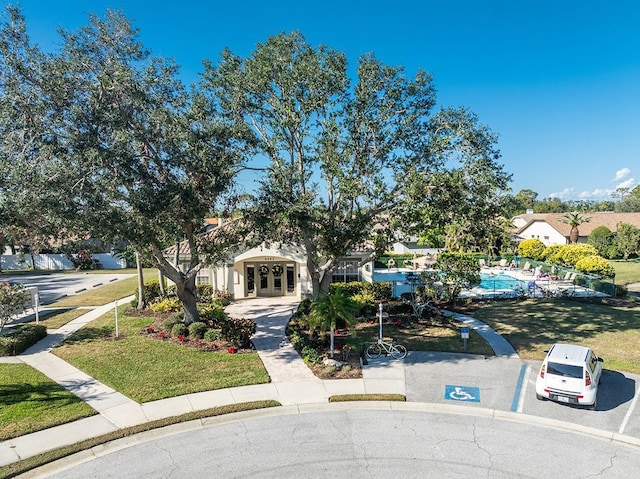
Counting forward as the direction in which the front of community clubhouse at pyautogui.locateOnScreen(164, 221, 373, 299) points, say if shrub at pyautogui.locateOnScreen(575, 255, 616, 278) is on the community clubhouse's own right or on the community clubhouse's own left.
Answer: on the community clubhouse's own left

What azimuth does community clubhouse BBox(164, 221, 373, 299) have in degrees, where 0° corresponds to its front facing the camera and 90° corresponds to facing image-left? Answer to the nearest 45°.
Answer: approximately 0°

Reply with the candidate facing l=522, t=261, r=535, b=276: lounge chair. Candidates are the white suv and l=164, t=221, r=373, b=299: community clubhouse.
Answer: the white suv

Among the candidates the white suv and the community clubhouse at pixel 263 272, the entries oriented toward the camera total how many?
1

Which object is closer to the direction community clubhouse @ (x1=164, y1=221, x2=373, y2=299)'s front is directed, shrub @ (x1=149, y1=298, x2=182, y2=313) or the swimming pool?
the shrub

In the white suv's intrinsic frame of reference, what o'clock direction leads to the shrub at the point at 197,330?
The shrub is roughly at 9 o'clock from the white suv.

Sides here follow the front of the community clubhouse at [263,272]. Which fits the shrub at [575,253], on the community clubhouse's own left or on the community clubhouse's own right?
on the community clubhouse's own left

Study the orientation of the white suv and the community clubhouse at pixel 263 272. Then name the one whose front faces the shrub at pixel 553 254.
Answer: the white suv

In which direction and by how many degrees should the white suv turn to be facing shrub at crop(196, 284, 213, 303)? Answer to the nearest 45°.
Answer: approximately 90° to its left

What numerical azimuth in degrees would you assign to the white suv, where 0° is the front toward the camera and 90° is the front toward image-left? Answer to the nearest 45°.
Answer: approximately 180°

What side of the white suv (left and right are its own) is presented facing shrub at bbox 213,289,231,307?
left

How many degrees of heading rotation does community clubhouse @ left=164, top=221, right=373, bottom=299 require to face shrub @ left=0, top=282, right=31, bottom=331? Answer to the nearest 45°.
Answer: approximately 45° to its right

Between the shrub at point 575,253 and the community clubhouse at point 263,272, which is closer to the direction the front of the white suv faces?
the shrub
